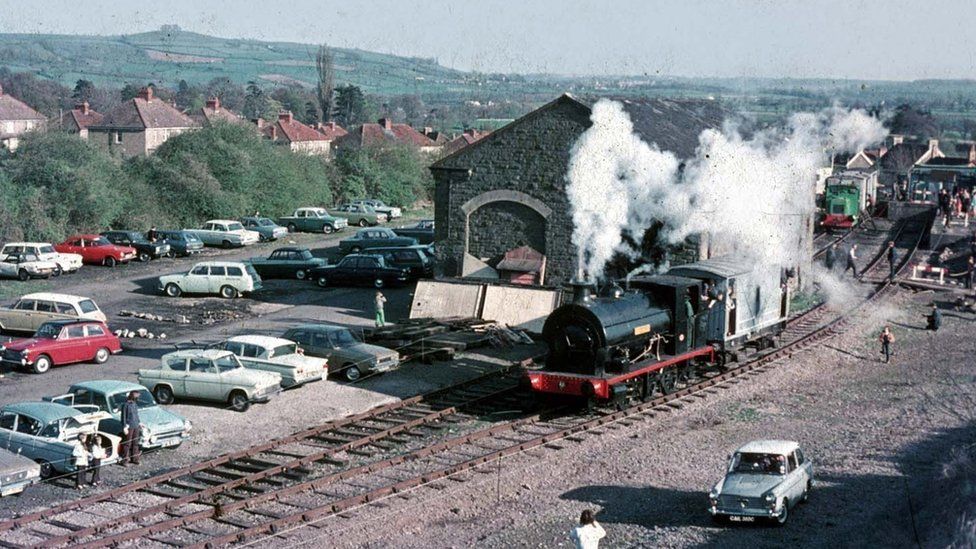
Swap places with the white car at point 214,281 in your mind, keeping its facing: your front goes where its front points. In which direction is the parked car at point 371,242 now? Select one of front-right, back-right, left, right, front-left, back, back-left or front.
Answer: back-right

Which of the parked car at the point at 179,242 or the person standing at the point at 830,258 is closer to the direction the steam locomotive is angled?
the parked car

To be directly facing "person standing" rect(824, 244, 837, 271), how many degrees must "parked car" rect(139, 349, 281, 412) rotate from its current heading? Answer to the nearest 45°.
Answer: approximately 90° to its left

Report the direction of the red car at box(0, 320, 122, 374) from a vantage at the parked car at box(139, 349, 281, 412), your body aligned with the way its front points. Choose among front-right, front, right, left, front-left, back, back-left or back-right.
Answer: back

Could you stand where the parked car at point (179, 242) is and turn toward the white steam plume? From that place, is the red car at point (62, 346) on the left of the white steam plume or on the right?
right

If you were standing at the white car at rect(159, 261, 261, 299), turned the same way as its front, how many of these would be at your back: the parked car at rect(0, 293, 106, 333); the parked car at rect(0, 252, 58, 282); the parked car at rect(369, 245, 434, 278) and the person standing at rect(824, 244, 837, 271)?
2

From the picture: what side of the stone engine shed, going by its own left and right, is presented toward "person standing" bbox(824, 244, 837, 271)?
back

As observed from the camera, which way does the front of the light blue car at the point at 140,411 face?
facing the viewer and to the right of the viewer

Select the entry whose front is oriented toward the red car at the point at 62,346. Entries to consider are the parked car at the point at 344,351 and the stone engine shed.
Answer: the stone engine shed

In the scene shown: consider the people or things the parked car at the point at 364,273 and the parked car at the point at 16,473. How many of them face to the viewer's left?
1

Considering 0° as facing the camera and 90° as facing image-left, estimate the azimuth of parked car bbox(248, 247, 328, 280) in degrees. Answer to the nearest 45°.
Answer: approximately 90°

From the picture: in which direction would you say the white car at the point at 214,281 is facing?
to the viewer's left

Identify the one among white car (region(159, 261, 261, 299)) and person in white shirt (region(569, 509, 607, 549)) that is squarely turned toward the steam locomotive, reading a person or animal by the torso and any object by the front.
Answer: the person in white shirt

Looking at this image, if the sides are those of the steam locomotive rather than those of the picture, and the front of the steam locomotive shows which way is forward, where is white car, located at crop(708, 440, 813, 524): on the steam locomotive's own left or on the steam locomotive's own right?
on the steam locomotive's own left

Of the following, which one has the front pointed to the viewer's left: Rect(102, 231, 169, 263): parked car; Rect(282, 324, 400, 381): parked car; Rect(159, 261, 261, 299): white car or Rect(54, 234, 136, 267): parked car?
the white car

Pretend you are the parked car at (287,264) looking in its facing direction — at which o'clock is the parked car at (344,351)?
the parked car at (344,351) is roughly at 9 o'clock from the parked car at (287,264).

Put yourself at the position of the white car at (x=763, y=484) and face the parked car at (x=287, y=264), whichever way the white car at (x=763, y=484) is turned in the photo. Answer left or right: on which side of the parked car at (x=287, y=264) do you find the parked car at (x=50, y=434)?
left

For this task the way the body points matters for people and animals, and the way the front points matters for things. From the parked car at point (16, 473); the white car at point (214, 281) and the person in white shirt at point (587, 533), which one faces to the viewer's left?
the white car
